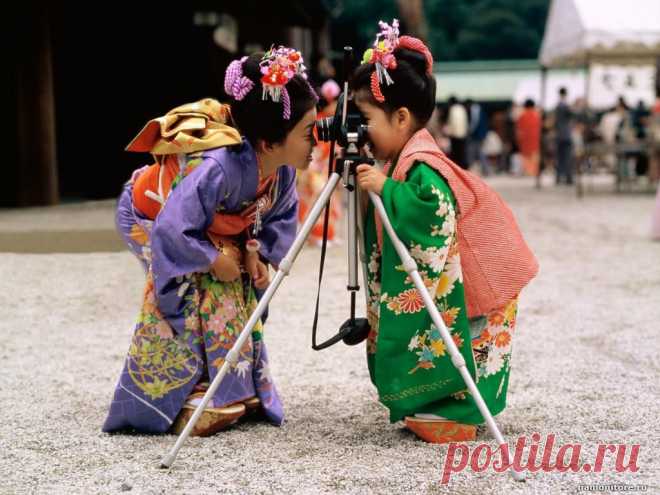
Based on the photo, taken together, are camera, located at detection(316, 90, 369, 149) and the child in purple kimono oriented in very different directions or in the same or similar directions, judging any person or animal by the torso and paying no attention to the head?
very different directions

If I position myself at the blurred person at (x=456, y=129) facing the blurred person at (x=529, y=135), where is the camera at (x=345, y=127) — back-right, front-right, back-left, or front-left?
back-right

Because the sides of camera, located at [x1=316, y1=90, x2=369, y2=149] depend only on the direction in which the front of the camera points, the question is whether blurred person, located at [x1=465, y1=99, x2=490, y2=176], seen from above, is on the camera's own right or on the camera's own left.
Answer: on the camera's own right

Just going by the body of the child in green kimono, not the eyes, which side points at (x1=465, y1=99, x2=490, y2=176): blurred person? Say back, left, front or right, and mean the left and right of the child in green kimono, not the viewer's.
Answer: right

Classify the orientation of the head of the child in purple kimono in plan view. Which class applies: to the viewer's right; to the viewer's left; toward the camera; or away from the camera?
to the viewer's right

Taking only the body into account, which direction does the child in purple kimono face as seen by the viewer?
to the viewer's right

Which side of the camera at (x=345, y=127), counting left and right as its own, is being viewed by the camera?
left

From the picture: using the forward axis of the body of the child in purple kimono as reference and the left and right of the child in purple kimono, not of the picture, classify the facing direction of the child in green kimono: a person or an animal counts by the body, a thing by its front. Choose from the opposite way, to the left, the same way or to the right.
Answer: the opposite way

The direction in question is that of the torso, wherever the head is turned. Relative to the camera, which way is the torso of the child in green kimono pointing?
to the viewer's left
